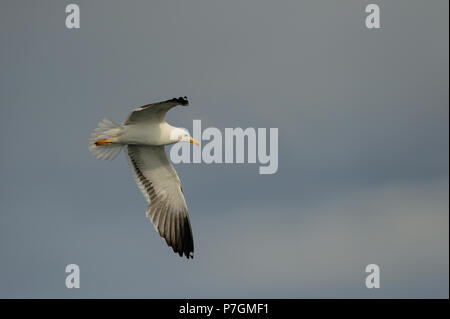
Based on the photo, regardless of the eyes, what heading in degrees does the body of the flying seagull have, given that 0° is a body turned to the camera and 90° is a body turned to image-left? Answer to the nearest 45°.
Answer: approximately 270°
